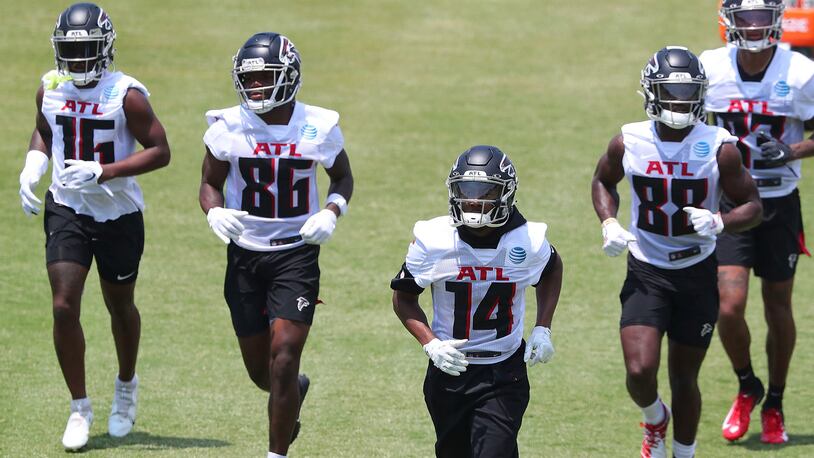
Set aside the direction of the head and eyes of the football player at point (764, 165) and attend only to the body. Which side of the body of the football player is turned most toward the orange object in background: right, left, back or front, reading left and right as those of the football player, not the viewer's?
back

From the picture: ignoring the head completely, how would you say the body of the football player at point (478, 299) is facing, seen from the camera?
toward the camera

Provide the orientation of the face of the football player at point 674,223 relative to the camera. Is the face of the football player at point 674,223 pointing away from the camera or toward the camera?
toward the camera

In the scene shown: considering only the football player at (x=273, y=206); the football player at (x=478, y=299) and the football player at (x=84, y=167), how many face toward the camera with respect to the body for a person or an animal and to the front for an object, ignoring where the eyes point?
3

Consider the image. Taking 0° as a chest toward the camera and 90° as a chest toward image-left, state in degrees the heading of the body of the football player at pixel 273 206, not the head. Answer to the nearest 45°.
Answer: approximately 0°

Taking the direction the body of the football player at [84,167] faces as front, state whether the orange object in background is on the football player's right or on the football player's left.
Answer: on the football player's left

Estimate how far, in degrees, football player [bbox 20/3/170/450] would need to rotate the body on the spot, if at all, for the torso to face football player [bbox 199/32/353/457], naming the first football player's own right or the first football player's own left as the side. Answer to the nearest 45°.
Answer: approximately 45° to the first football player's own left

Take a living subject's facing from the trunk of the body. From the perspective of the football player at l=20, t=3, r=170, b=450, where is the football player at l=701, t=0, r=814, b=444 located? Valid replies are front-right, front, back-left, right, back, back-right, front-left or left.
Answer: left

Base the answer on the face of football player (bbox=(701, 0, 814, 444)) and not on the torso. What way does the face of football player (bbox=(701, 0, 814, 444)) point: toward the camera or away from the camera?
toward the camera

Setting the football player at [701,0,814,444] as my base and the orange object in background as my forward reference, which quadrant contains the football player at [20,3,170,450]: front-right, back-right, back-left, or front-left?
back-left

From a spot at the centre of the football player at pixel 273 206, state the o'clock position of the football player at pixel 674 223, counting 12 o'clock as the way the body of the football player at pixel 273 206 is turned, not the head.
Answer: the football player at pixel 674 223 is roughly at 9 o'clock from the football player at pixel 273 206.

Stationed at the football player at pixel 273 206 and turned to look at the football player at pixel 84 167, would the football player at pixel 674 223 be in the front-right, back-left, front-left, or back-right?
back-right

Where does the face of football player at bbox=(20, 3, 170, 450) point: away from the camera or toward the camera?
toward the camera

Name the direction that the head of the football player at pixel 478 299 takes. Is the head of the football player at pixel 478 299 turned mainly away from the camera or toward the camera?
toward the camera

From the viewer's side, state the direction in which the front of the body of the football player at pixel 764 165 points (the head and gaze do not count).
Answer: toward the camera

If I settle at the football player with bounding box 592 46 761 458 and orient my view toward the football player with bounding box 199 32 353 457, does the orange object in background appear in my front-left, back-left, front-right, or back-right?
back-right

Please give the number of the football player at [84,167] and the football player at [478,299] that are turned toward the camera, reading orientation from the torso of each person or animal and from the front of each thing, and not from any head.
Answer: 2

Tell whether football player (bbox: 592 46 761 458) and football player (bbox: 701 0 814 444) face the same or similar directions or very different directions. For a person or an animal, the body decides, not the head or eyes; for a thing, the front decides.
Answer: same or similar directions

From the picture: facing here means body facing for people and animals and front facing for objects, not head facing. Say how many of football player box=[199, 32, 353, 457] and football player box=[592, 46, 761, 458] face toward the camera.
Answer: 2
